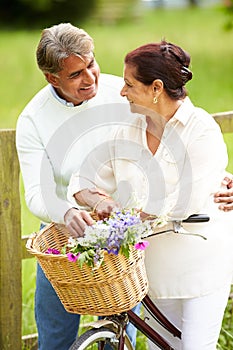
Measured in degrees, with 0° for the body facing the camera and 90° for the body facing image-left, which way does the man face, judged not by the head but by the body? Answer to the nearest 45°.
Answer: approximately 315°

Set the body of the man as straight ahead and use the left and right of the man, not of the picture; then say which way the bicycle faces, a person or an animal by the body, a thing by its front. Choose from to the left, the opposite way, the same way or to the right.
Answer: to the right

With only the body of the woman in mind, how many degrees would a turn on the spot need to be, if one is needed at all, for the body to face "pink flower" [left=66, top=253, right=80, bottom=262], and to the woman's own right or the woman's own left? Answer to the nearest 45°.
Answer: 0° — they already face it

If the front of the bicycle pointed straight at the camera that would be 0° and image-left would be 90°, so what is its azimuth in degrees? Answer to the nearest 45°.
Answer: approximately 45°

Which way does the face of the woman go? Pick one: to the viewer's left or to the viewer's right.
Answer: to the viewer's left

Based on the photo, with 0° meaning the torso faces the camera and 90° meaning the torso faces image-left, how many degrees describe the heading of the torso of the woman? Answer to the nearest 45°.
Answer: approximately 45°
